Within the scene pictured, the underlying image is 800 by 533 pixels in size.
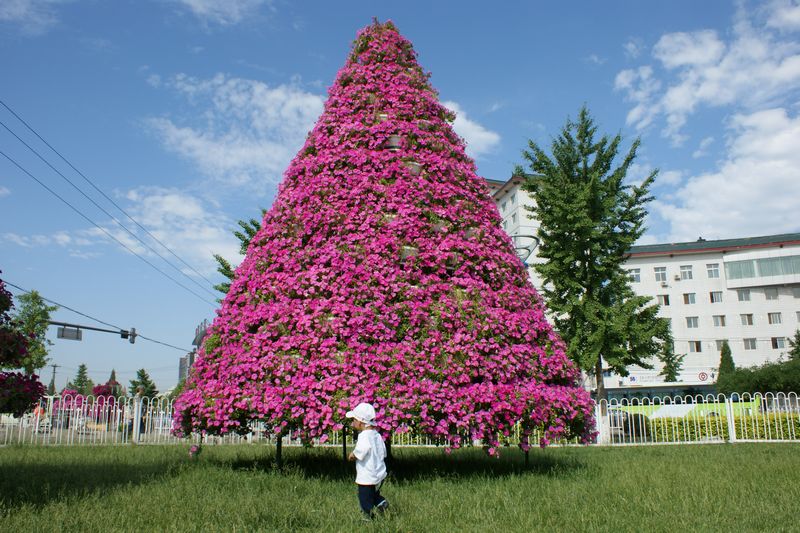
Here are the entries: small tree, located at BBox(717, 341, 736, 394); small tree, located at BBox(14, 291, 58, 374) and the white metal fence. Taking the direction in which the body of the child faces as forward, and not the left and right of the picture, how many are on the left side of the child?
0

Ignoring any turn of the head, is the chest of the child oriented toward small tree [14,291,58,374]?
no

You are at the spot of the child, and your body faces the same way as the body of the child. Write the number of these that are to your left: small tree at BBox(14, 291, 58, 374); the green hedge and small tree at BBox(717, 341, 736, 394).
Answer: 0

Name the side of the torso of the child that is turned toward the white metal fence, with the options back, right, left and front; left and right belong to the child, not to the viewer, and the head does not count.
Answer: right

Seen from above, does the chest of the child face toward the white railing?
no

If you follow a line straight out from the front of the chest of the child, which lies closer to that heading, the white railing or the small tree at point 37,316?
the small tree

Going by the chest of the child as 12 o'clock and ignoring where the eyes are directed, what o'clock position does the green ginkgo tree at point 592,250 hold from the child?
The green ginkgo tree is roughly at 4 o'clock from the child.

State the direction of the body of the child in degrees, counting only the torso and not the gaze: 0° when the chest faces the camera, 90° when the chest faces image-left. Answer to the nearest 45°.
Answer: approximately 90°

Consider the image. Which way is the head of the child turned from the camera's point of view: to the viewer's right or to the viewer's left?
to the viewer's left

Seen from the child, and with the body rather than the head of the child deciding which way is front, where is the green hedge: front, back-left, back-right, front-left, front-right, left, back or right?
back-right

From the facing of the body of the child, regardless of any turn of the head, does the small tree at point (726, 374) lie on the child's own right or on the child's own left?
on the child's own right
